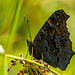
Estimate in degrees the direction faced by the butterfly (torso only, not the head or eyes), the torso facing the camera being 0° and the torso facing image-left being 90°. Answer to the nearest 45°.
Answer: approximately 90°
